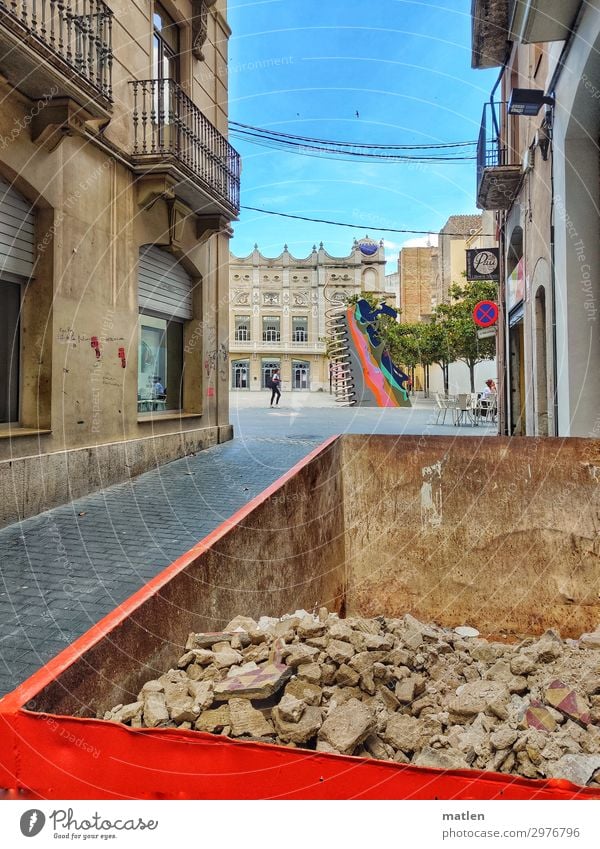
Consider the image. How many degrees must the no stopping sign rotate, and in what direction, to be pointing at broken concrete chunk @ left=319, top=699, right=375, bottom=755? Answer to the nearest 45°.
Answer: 0° — it already faces it

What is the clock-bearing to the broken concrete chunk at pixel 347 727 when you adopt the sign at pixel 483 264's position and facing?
The broken concrete chunk is roughly at 12 o'clock from the sign.

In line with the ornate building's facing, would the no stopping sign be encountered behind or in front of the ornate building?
in front

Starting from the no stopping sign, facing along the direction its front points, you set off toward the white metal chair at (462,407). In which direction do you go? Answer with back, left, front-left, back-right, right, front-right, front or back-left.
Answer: back

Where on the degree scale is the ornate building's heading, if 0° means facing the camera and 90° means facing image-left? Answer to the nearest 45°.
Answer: approximately 0°

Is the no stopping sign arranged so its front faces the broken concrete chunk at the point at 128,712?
yes

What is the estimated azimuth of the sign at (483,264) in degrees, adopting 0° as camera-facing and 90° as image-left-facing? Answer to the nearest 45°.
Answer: approximately 0°

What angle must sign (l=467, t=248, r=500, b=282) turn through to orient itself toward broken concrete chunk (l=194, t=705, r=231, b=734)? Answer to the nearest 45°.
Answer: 0° — it already faces it

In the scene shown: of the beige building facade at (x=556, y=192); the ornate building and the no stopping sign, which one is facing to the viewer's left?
the beige building facade

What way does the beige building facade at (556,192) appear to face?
to the viewer's left

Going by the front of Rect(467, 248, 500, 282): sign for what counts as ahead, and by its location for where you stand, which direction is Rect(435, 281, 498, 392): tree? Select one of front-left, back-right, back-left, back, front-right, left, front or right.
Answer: back

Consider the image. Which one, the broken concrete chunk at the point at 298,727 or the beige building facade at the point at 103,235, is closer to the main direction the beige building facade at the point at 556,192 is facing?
the beige building facade
